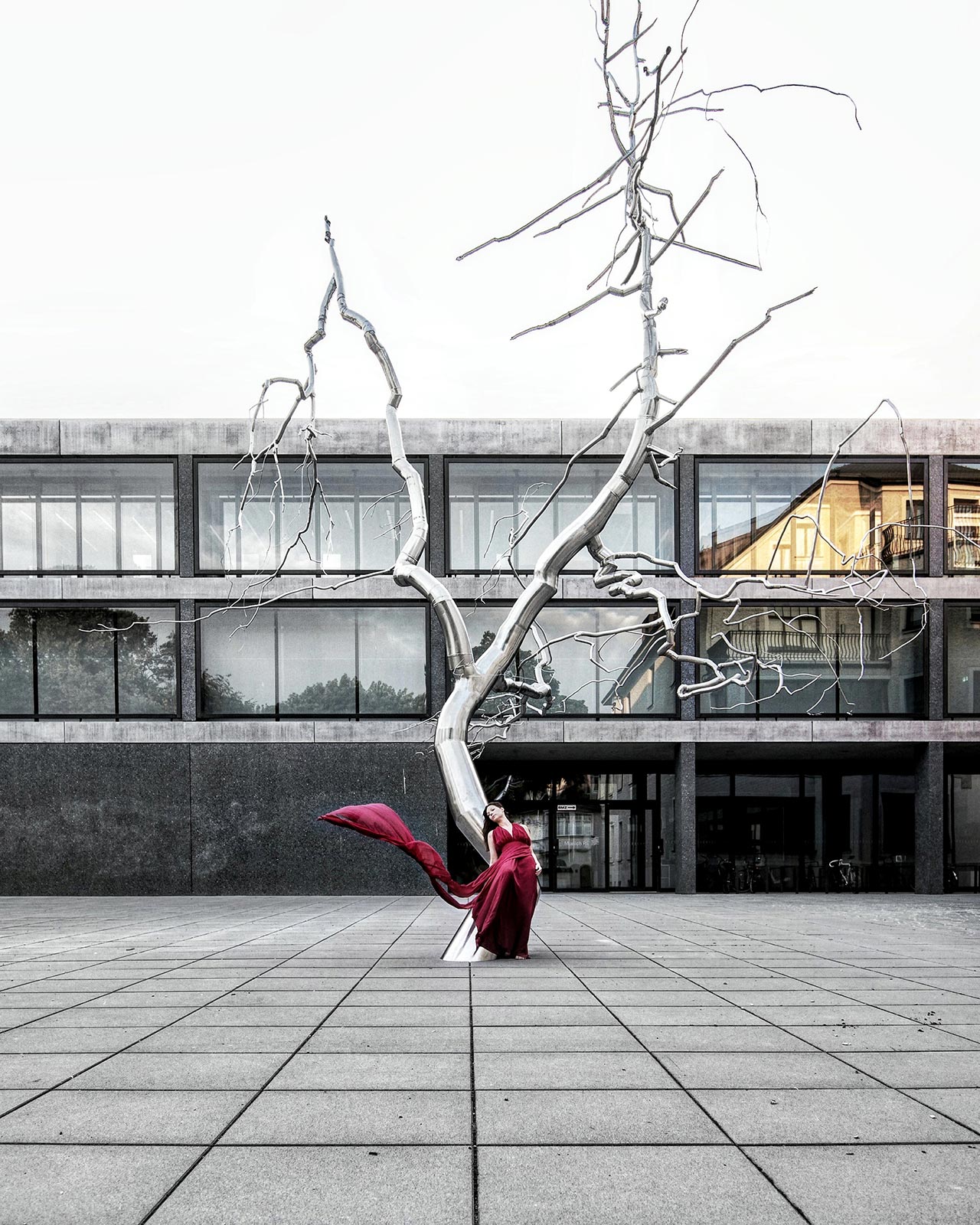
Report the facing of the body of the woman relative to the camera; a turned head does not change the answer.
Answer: toward the camera

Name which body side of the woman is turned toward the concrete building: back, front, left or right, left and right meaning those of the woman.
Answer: back

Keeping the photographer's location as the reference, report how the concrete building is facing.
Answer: facing the viewer

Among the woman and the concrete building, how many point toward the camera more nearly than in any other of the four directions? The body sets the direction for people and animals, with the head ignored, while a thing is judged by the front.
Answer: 2

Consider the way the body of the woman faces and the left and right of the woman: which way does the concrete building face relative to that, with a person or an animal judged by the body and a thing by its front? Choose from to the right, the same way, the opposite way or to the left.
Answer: the same way

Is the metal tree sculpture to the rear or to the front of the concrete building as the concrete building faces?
to the front

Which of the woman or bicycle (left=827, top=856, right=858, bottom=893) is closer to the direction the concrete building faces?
the woman

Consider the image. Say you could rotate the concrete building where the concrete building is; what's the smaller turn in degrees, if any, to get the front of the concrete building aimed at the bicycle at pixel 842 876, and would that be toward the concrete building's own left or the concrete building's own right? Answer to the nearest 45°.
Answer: approximately 90° to the concrete building's own left
